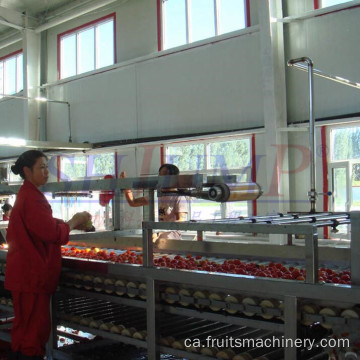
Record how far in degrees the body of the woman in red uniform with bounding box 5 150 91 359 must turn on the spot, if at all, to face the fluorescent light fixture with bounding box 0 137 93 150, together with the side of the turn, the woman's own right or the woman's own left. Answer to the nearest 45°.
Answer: approximately 90° to the woman's own left

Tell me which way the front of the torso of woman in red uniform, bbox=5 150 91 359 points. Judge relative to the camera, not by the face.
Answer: to the viewer's right

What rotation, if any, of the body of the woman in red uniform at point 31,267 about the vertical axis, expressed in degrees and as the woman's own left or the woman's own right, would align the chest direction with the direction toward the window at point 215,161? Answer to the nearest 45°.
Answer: approximately 45° to the woman's own left

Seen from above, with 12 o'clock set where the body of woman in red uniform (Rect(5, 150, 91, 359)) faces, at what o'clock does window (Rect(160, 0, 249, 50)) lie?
The window is roughly at 10 o'clock from the woman in red uniform.

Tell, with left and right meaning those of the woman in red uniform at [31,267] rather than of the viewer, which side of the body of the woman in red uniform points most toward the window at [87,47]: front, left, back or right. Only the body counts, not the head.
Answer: left

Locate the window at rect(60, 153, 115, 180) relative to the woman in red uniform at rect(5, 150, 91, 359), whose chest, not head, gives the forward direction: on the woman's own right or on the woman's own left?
on the woman's own left

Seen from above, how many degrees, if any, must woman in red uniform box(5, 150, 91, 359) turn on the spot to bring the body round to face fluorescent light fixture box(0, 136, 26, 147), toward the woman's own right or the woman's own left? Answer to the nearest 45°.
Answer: approximately 90° to the woman's own left

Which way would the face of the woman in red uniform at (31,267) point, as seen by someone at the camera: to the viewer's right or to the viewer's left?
to the viewer's right
